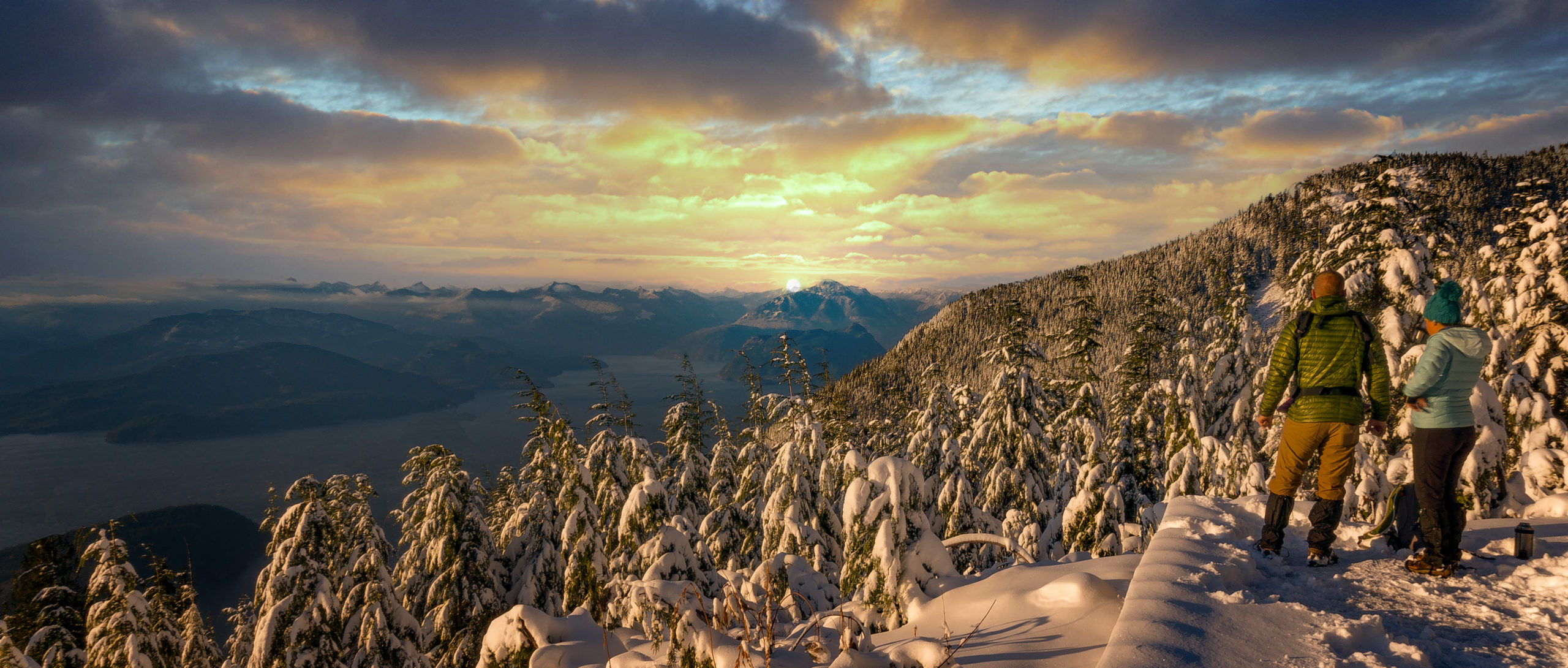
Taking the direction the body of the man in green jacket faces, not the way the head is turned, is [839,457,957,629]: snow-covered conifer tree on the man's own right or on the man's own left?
on the man's own left

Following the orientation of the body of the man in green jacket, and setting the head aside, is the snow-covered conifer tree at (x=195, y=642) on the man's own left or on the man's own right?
on the man's own left

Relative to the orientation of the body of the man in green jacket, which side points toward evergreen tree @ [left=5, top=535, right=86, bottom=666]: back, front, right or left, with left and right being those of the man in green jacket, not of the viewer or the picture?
left

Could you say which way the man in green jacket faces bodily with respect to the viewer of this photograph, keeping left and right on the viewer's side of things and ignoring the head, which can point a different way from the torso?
facing away from the viewer

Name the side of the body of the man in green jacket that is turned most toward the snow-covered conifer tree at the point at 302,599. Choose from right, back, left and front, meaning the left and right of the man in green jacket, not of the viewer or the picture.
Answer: left

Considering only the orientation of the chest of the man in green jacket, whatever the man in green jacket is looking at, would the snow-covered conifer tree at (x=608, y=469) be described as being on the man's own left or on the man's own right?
on the man's own left

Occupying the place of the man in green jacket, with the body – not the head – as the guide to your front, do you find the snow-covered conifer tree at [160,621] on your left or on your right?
on your left

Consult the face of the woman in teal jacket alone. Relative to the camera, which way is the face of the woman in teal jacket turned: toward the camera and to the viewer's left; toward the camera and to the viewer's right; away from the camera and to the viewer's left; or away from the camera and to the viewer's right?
away from the camera and to the viewer's left

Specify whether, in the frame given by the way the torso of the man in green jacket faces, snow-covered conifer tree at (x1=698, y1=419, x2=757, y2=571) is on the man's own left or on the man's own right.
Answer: on the man's own left

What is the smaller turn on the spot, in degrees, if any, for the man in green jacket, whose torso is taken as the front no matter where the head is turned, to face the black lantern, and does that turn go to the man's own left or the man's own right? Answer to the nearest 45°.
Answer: approximately 90° to the man's own right

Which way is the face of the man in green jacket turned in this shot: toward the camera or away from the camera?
away from the camera
